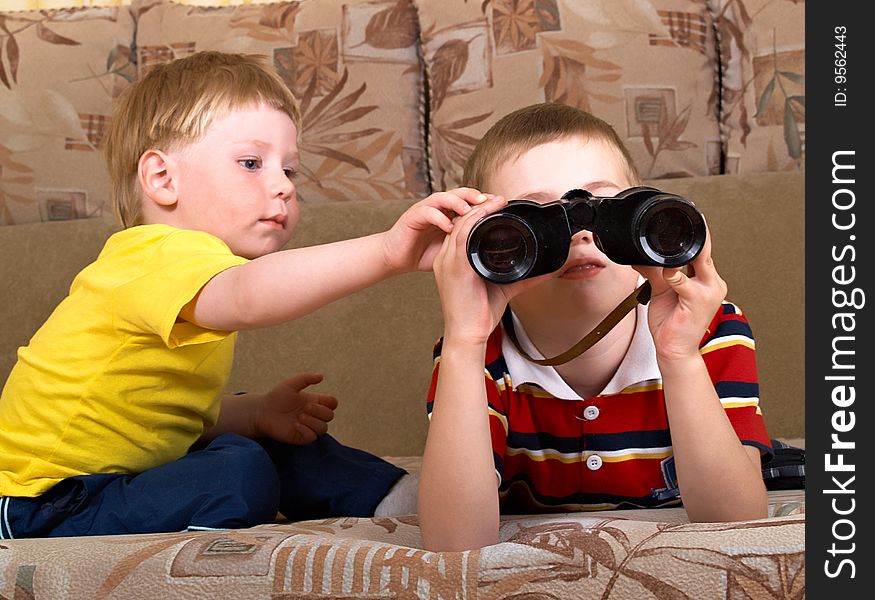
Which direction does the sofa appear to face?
toward the camera
